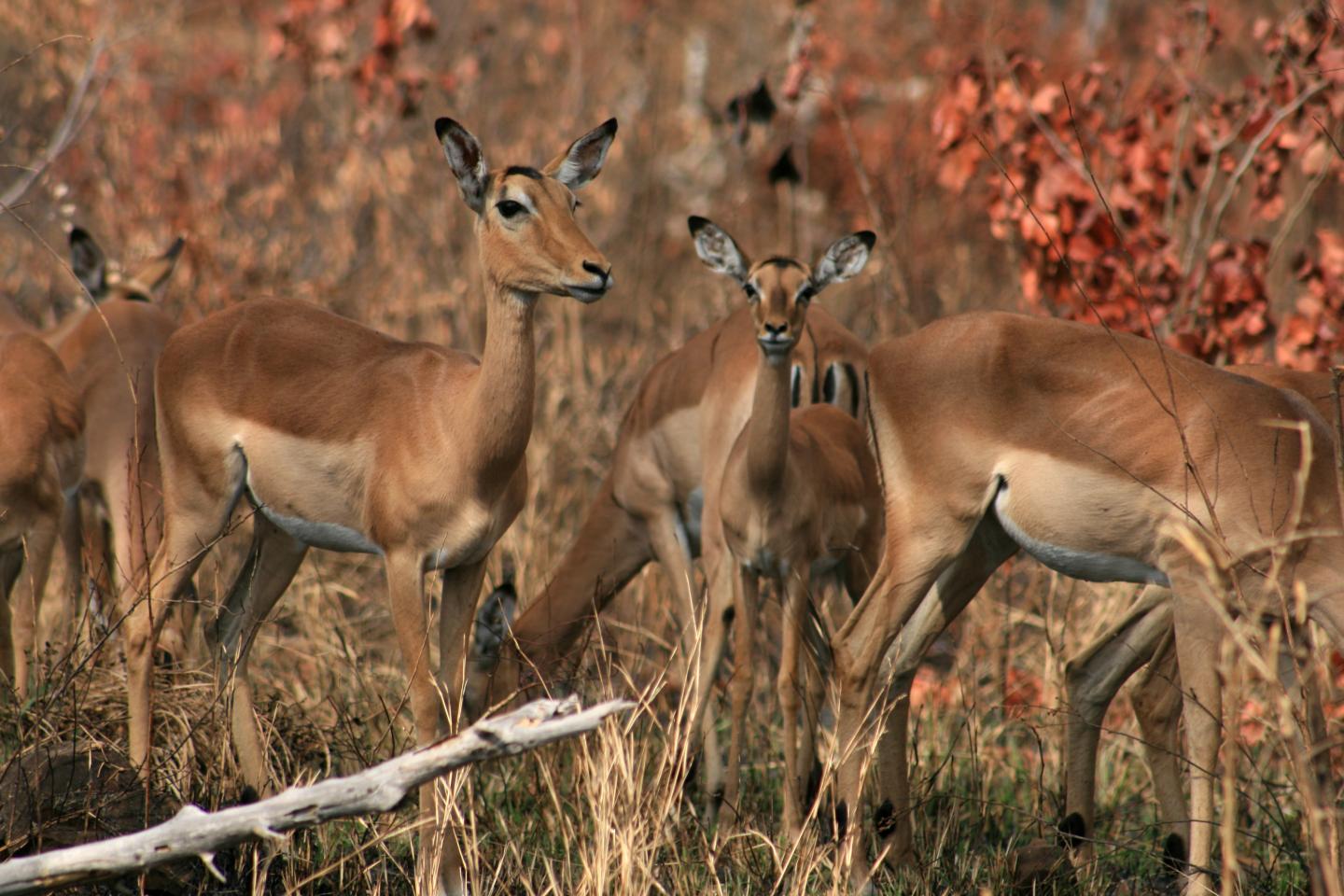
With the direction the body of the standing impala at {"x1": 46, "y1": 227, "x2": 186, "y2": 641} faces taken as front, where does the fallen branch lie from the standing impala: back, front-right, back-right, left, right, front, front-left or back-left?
back

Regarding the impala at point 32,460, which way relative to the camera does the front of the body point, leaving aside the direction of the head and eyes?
to the viewer's left

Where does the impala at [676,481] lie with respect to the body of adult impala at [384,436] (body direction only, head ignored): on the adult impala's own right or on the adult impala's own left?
on the adult impala's own left

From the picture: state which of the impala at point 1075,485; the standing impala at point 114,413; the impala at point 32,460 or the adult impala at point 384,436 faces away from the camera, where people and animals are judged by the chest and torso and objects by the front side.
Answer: the standing impala

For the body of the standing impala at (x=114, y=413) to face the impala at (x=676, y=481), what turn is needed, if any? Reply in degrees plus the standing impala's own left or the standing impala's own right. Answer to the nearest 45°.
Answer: approximately 90° to the standing impala's own right
